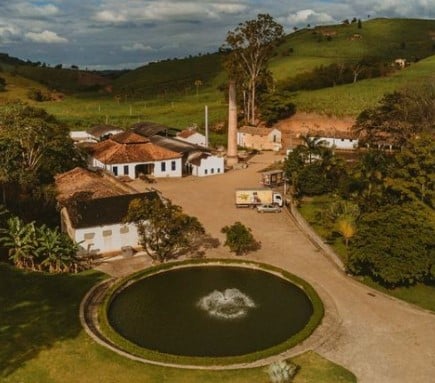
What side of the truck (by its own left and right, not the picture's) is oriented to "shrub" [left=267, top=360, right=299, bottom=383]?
right

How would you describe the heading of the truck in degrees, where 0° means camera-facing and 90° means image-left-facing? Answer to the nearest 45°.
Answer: approximately 270°

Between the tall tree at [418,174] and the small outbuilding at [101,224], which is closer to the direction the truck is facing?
the tall tree

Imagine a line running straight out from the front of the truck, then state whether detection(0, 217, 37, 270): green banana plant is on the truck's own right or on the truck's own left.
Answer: on the truck's own right

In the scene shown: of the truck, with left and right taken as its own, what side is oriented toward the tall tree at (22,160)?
back

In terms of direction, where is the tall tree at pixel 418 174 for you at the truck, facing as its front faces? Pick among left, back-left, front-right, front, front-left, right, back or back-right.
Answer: front-right

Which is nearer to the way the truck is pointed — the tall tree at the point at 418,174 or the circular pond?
the tall tree

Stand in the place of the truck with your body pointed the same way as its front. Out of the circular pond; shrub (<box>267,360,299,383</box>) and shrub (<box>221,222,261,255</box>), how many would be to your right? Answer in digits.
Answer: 3

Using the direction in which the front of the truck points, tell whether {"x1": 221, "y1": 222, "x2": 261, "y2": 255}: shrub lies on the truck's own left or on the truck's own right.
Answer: on the truck's own right

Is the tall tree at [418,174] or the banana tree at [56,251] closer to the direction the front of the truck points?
the tall tree

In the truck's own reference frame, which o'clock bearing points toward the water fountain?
The water fountain is roughly at 3 o'clock from the truck.

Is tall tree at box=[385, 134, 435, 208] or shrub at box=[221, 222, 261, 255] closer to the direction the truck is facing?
the tall tree

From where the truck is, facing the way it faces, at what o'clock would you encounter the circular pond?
The circular pond is roughly at 3 o'clock from the truck.

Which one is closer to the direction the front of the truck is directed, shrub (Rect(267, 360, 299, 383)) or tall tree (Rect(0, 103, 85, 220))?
the shrub
